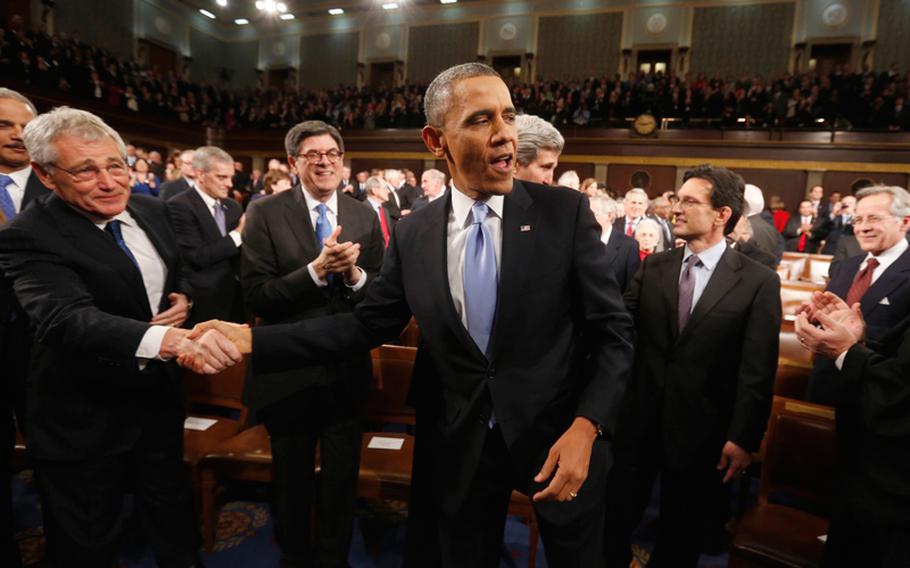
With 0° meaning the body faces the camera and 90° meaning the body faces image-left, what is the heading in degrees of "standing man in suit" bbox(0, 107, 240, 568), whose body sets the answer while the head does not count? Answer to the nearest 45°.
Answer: approximately 315°

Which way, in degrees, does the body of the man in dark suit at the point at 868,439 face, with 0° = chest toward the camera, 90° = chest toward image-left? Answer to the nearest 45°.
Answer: approximately 90°

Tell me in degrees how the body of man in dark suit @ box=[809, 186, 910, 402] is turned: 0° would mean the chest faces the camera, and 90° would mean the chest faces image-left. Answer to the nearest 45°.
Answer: approximately 45°

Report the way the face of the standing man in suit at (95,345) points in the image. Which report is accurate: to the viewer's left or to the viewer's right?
to the viewer's right

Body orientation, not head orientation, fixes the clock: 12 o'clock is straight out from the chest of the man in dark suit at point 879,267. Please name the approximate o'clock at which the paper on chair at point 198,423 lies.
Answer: The paper on chair is roughly at 12 o'clock from the man in dark suit.

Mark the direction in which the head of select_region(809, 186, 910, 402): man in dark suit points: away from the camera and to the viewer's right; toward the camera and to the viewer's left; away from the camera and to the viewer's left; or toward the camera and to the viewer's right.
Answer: toward the camera and to the viewer's left

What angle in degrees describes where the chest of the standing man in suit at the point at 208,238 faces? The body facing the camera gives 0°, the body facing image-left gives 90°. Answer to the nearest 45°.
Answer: approximately 315°

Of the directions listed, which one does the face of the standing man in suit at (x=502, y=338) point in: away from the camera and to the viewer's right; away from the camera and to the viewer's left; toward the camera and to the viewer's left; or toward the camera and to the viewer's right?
toward the camera and to the viewer's right

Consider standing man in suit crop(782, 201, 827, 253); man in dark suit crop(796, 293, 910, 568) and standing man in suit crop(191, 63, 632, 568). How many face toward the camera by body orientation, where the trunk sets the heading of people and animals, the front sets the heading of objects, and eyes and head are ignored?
2

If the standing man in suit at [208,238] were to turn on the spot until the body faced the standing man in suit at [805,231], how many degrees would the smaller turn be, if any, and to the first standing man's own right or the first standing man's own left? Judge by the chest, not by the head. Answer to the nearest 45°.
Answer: approximately 45° to the first standing man's own left

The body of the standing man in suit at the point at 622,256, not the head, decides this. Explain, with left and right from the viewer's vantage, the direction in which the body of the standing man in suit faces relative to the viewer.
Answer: facing the viewer and to the left of the viewer

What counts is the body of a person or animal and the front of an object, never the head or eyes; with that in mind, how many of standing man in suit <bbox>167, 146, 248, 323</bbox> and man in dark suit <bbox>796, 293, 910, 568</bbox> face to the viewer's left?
1

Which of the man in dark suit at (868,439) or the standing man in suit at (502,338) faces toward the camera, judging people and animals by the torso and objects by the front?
the standing man in suit

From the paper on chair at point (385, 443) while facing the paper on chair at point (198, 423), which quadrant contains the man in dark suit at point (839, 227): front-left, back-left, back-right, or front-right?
back-right

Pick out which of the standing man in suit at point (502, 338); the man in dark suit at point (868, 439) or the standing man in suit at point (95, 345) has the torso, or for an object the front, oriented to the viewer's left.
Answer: the man in dark suit

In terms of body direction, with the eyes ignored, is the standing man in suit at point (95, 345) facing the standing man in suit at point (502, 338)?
yes

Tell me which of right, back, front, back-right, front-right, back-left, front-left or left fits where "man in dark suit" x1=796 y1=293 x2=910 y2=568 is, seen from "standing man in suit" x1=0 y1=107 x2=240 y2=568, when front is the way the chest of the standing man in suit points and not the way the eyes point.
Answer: front

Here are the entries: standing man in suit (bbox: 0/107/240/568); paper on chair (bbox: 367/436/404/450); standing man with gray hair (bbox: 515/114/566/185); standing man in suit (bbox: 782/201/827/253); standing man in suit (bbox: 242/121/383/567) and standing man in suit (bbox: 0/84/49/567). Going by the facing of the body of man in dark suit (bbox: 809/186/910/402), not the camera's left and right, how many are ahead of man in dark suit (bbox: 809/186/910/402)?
5
